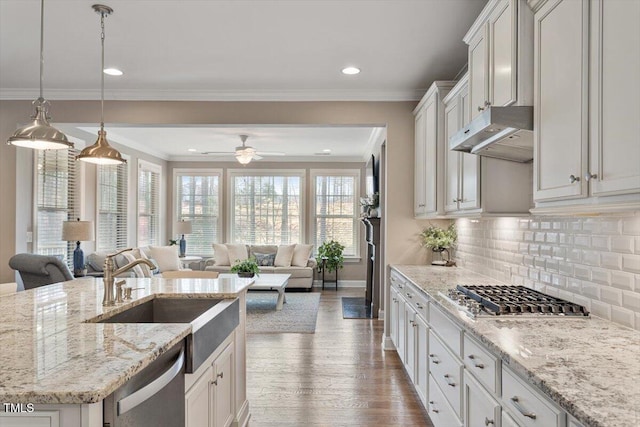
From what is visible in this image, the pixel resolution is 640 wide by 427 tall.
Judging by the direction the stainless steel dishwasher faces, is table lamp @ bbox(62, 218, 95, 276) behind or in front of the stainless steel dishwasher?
behind

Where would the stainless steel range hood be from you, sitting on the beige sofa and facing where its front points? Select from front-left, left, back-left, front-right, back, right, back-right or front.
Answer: front

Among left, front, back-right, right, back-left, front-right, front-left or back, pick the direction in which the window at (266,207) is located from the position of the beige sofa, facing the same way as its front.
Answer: back

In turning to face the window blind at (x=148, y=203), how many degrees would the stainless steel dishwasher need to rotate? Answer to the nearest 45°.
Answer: approximately 135° to its left

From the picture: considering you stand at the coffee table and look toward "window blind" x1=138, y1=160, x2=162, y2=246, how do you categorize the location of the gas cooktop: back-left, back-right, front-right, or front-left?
back-left

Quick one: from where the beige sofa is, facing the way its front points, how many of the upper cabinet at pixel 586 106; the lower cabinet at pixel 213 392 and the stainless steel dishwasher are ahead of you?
3

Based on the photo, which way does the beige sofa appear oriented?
toward the camera

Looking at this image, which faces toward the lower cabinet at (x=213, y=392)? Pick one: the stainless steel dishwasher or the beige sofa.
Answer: the beige sofa

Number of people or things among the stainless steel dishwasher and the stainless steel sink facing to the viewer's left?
0

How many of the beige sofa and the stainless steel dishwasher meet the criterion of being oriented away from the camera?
0

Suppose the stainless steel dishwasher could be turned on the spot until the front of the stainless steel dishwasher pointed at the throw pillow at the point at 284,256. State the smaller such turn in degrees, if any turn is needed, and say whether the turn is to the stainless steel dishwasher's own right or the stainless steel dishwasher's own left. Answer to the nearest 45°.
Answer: approximately 135° to the stainless steel dishwasher's own left

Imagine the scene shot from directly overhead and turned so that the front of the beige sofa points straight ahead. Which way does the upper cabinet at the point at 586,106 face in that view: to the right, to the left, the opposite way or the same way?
to the right

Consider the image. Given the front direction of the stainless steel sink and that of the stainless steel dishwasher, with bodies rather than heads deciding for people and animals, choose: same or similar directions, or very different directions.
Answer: same or similar directions

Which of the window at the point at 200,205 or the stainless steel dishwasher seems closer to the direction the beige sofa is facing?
the stainless steel dishwasher

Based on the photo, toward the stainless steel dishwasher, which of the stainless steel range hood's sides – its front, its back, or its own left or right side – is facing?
front

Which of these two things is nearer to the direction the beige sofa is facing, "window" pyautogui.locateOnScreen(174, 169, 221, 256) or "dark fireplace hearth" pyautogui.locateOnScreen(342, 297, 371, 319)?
the dark fireplace hearth

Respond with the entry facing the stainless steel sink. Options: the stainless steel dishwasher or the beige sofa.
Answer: the beige sofa
